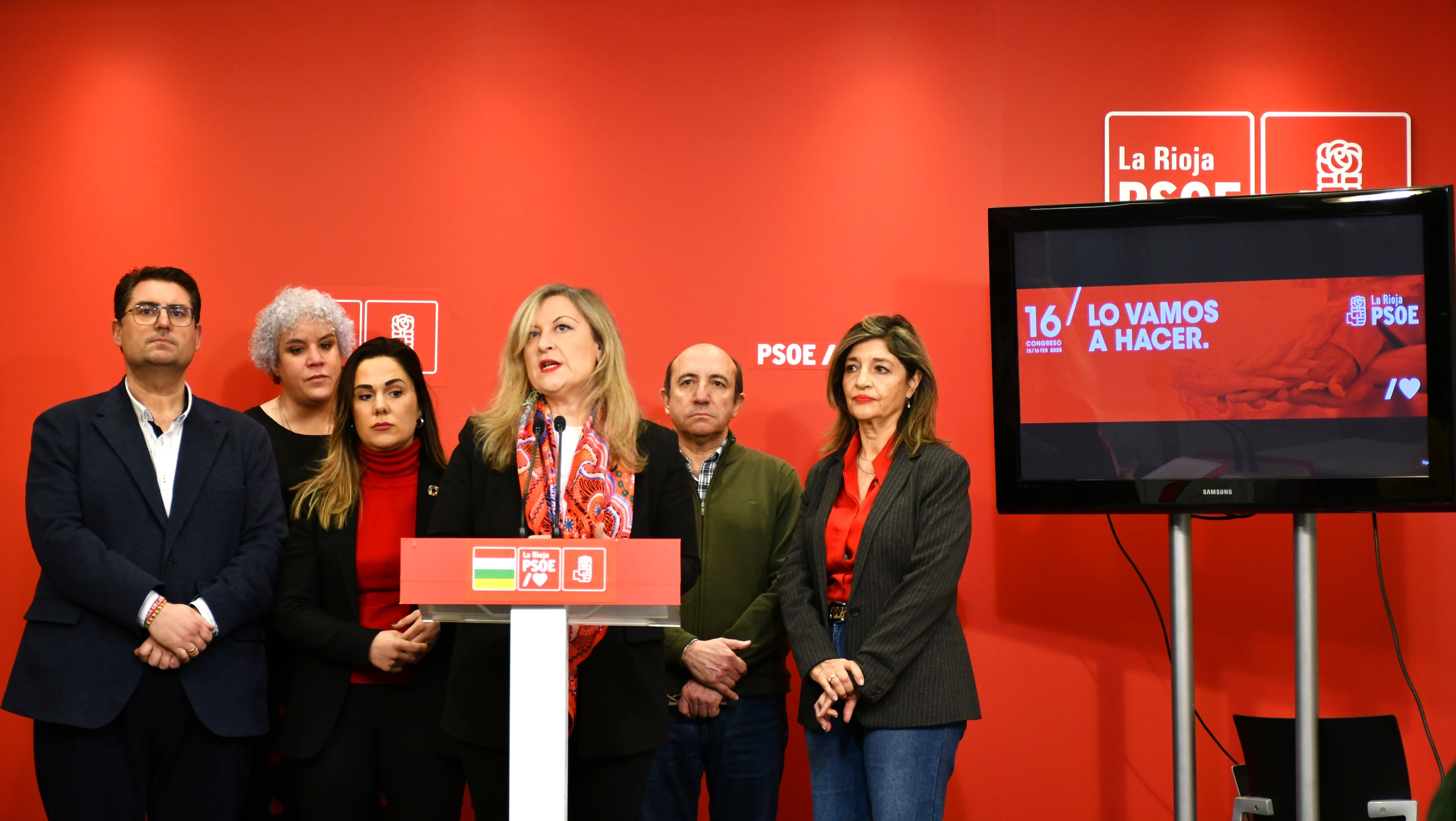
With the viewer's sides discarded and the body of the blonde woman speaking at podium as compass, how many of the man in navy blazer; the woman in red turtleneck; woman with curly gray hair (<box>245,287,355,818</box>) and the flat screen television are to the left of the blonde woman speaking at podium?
1

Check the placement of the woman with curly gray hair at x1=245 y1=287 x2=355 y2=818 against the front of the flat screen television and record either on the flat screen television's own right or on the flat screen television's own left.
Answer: on the flat screen television's own right

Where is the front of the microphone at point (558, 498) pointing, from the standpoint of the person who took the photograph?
facing away from the viewer

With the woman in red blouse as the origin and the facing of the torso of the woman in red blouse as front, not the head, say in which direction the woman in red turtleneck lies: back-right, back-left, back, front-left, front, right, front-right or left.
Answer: front-right

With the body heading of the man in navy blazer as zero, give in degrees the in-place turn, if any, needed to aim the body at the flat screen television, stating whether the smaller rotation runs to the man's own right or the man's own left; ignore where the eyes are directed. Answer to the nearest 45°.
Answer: approximately 45° to the man's own left

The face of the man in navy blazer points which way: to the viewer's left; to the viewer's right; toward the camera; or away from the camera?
toward the camera

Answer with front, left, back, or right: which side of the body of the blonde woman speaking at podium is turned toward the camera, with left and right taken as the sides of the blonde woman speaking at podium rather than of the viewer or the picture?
front

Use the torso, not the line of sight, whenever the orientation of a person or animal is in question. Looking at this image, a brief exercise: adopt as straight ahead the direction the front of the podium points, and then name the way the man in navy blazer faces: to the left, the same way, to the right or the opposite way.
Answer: the same way

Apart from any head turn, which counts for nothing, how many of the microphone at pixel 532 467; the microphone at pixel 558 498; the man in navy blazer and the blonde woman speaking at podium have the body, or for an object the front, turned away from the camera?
2

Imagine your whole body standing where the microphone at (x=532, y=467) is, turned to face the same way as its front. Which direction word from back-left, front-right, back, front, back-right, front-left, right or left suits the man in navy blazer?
front-left

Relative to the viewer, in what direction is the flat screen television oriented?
toward the camera

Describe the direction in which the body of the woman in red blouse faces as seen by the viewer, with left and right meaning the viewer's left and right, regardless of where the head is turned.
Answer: facing the viewer and to the left of the viewer

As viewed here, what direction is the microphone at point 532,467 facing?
away from the camera

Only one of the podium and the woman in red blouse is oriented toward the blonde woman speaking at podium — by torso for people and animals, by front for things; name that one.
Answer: the woman in red blouse

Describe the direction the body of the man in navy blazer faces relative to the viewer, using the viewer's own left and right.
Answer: facing the viewer

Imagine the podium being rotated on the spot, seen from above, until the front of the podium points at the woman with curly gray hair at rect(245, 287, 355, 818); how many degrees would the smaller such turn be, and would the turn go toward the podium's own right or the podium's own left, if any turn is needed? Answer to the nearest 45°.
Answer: approximately 135° to the podium's own right

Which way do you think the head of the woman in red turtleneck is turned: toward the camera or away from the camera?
toward the camera
